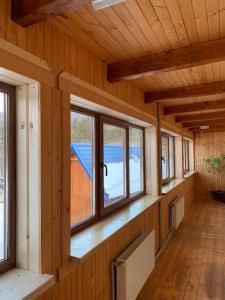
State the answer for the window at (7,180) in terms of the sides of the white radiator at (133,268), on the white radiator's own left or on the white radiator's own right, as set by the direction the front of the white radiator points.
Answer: on the white radiator's own right

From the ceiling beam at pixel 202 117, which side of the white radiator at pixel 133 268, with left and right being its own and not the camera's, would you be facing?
left

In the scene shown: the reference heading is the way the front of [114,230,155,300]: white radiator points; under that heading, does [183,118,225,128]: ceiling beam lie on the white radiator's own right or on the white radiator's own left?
on the white radiator's own left

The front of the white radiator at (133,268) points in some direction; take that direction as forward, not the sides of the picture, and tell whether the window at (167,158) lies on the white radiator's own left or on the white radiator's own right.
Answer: on the white radiator's own left

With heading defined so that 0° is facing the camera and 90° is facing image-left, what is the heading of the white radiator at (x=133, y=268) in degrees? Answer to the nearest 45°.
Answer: approximately 315°

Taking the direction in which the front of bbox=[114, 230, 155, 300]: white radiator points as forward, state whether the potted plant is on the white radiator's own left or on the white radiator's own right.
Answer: on the white radiator's own left
